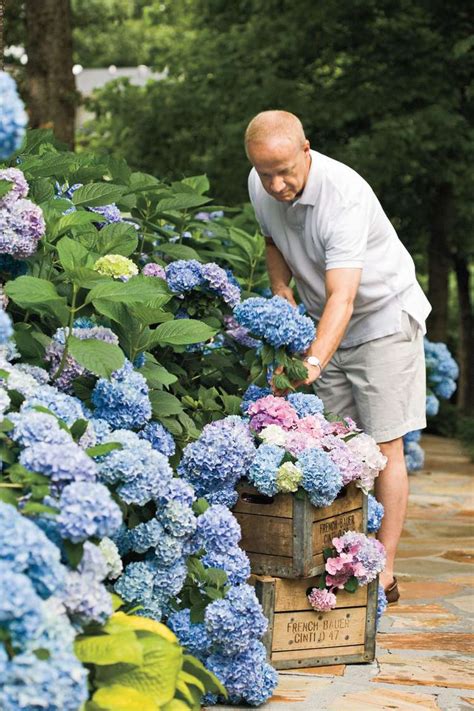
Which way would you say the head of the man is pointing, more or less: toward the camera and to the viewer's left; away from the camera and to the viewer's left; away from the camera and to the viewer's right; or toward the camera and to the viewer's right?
toward the camera and to the viewer's left

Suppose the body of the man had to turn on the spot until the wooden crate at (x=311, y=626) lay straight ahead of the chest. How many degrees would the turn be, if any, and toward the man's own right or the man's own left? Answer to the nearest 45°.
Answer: approximately 45° to the man's own left

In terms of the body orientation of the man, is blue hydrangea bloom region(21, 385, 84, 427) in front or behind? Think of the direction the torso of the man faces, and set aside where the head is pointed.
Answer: in front

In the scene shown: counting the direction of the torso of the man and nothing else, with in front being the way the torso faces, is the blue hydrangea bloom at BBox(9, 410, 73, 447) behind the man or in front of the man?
in front

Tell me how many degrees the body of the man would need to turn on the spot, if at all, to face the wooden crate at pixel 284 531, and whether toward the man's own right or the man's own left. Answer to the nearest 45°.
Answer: approximately 45° to the man's own left

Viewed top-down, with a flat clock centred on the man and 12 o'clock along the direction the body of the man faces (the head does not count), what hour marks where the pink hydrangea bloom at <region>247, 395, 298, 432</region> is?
The pink hydrangea bloom is roughly at 11 o'clock from the man.

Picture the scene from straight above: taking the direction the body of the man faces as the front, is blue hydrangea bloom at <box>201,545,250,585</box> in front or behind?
in front

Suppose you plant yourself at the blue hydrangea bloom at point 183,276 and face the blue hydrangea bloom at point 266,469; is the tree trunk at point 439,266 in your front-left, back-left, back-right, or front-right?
back-left

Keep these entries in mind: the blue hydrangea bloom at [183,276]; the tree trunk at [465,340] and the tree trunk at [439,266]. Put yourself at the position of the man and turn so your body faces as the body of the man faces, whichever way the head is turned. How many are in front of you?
1

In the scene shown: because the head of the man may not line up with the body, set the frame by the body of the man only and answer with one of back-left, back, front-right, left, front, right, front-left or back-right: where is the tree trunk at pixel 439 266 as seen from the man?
back-right

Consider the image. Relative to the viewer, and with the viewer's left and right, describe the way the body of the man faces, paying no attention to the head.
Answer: facing the viewer and to the left of the viewer

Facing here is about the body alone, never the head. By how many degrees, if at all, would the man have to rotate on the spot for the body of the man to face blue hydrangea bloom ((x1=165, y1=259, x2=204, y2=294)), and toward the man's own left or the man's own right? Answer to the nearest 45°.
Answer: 0° — they already face it
